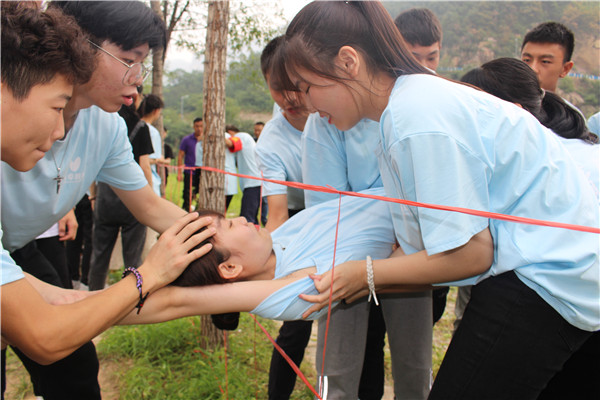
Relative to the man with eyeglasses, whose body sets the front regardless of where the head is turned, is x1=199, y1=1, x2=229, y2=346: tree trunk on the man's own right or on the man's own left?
on the man's own left

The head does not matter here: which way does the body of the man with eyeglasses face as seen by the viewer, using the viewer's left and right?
facing the viewer and to the right of the viewer
